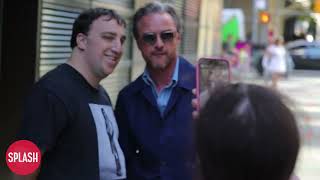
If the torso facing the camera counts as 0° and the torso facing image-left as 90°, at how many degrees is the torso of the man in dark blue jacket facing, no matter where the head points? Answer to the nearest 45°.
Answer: approximately 0°

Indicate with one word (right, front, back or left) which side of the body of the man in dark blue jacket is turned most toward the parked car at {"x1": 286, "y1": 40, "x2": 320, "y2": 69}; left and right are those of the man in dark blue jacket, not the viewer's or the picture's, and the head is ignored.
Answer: back
